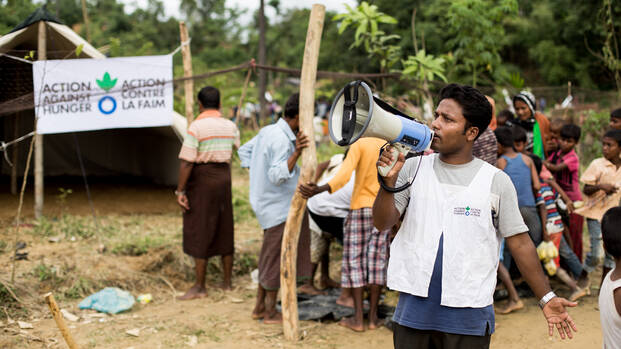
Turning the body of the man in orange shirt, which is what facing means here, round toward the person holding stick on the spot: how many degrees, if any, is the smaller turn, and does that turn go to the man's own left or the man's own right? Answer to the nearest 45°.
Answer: approximately 45° to the man's own left

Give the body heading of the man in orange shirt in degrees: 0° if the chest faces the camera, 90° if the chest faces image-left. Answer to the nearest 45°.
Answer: approximately 135°

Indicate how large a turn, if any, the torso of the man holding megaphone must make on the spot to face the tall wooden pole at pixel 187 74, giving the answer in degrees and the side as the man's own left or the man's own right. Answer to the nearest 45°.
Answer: approximately 90° to the man's own right

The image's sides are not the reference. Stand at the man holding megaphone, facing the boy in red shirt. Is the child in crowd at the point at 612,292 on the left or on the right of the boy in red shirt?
right

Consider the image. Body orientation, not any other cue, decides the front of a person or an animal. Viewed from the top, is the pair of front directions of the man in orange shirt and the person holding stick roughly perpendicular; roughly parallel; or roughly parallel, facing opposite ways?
roughly perpendicular

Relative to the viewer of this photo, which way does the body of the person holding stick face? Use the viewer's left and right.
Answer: facing away from the viewer and to the right of the viewer

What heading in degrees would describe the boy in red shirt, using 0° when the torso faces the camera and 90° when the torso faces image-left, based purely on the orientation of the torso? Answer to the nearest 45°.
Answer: approximately 45°

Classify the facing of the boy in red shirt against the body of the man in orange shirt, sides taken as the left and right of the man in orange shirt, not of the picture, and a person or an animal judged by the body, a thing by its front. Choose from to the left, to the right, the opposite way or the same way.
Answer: to the left
